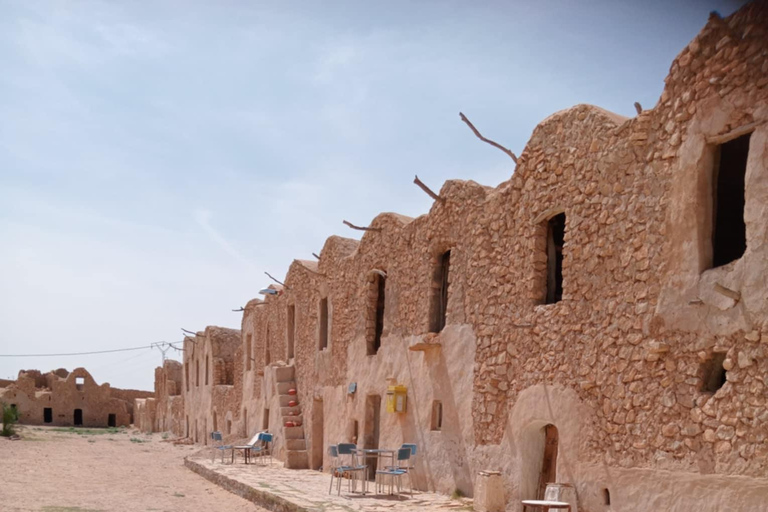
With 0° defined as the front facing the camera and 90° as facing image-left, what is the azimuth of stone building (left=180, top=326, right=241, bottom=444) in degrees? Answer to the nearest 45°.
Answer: approximately 45°

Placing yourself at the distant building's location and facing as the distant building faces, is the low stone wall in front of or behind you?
in front

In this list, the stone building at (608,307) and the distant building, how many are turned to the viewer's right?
0

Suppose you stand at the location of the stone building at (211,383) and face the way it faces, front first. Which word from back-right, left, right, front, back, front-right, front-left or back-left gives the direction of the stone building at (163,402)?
back-right

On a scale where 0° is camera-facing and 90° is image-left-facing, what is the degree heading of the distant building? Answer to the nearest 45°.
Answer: approximately 0°

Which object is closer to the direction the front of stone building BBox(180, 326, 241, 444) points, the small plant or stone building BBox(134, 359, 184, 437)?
the small plant

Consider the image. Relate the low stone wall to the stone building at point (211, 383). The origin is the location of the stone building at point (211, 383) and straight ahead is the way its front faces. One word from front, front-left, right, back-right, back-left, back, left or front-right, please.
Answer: front-left

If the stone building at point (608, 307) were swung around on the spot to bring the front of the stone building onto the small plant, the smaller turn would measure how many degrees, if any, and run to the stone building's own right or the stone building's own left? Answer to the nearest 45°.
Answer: approximately 90° to the stone building's own right

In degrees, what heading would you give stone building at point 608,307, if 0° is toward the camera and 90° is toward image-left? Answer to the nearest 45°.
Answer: approximately 45°

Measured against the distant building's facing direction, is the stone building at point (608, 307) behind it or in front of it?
in front
